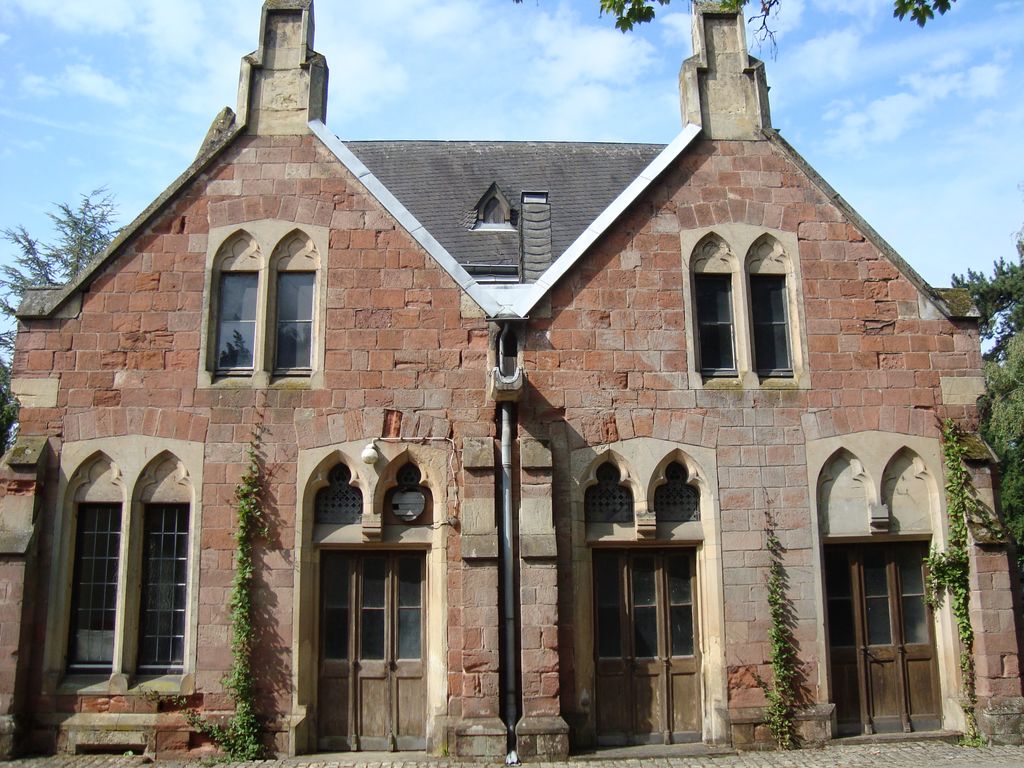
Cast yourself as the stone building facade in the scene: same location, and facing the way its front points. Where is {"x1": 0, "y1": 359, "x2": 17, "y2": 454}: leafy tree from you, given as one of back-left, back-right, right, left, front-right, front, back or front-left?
back-right

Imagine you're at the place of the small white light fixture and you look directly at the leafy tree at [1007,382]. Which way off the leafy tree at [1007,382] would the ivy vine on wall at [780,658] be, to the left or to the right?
right

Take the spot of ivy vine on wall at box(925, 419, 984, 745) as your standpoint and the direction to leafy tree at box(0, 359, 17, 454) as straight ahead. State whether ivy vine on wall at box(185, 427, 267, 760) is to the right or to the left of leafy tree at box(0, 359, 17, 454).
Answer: left

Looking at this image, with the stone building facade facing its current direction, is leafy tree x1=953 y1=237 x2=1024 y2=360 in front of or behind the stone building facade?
behind

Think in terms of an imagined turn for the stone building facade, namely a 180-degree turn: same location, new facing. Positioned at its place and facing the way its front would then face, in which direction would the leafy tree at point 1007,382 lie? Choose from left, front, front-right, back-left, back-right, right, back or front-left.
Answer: front-right

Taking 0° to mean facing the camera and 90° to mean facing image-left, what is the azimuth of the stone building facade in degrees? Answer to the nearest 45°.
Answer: approximately 0°

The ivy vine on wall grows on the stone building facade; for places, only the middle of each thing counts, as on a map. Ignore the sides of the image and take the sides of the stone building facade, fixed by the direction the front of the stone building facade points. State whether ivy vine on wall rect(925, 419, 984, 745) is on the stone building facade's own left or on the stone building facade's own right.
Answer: on the stone building facade's own left
